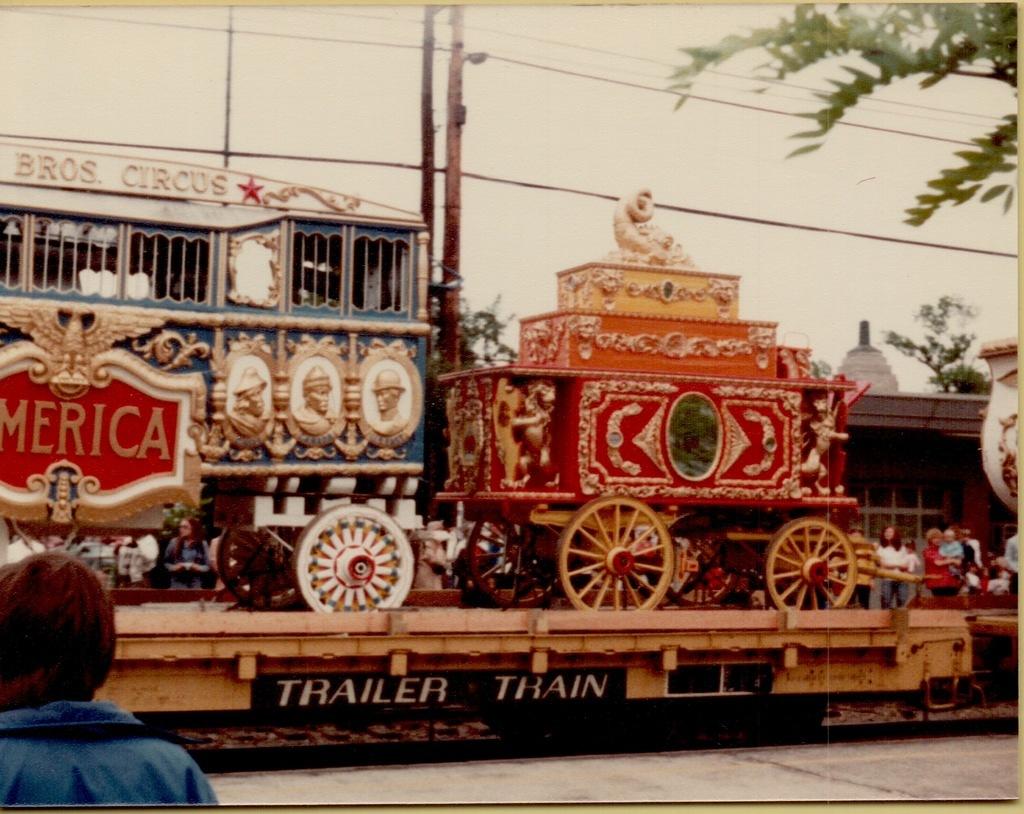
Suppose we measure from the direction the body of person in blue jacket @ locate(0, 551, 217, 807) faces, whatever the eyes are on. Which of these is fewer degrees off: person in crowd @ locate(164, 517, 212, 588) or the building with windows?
the person in crowd

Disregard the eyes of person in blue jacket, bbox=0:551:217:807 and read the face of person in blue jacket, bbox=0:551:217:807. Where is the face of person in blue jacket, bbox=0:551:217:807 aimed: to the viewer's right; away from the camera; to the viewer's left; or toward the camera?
away from the camera

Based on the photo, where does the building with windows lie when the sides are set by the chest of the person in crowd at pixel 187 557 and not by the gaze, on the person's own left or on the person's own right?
on the person's own left

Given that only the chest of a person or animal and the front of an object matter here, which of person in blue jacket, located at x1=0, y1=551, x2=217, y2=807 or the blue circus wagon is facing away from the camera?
the person in blue jacket

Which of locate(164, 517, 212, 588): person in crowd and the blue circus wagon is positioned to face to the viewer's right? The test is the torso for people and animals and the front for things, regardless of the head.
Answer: the blue circus wagon

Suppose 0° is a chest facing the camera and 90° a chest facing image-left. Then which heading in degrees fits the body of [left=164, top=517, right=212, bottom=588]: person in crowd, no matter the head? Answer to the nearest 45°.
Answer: approximately 0°

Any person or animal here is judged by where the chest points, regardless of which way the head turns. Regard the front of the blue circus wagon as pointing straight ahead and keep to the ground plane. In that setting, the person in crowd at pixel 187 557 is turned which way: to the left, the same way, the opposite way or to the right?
to the right

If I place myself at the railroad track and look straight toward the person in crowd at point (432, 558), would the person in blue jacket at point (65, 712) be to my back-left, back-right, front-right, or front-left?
back-left

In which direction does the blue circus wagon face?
to the viewer's right

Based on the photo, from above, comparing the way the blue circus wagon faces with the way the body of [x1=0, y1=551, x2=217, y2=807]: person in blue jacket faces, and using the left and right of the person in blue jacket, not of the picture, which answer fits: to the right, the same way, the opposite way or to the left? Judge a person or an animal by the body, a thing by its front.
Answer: to the right

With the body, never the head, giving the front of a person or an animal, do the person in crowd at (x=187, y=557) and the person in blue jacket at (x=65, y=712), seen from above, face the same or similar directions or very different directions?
very different directions

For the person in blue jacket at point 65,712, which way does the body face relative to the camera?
away from the camera
